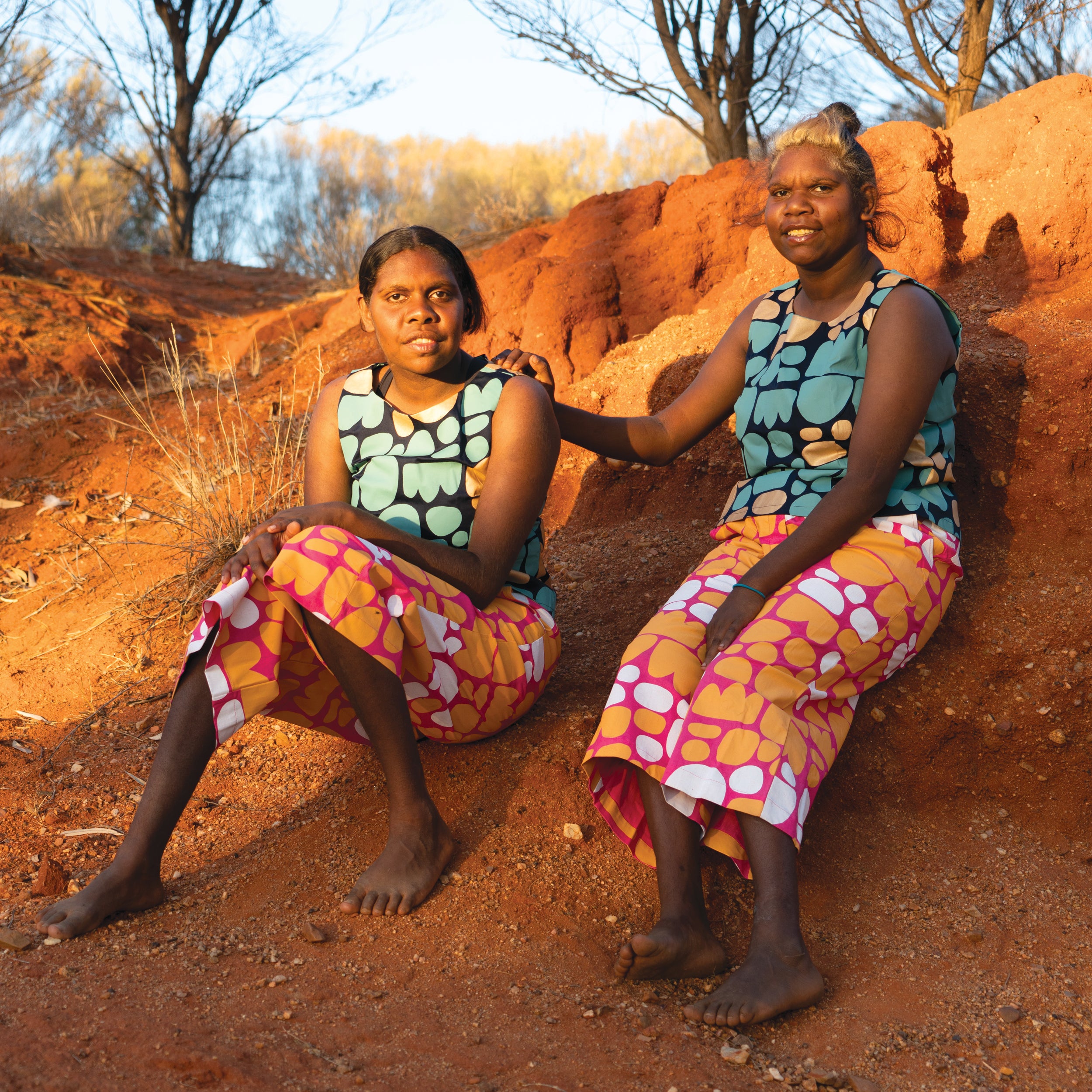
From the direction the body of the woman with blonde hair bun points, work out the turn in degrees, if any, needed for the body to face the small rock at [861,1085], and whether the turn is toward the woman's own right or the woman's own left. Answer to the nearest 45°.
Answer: approximately 45° to the woman's own left

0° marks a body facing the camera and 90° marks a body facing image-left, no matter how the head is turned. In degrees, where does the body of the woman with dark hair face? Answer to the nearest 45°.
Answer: approximately 45°

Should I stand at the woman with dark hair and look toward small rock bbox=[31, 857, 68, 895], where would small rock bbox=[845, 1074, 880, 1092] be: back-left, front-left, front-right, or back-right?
back-left

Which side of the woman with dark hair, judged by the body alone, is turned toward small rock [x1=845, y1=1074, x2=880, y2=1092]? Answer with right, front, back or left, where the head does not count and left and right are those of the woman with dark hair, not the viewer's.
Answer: left

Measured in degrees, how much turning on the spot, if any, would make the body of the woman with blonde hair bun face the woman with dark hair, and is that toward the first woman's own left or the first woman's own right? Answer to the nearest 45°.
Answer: approximately 45° to the first woman's own right

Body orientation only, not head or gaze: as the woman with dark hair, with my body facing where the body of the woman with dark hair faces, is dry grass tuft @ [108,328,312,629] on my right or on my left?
on my right
